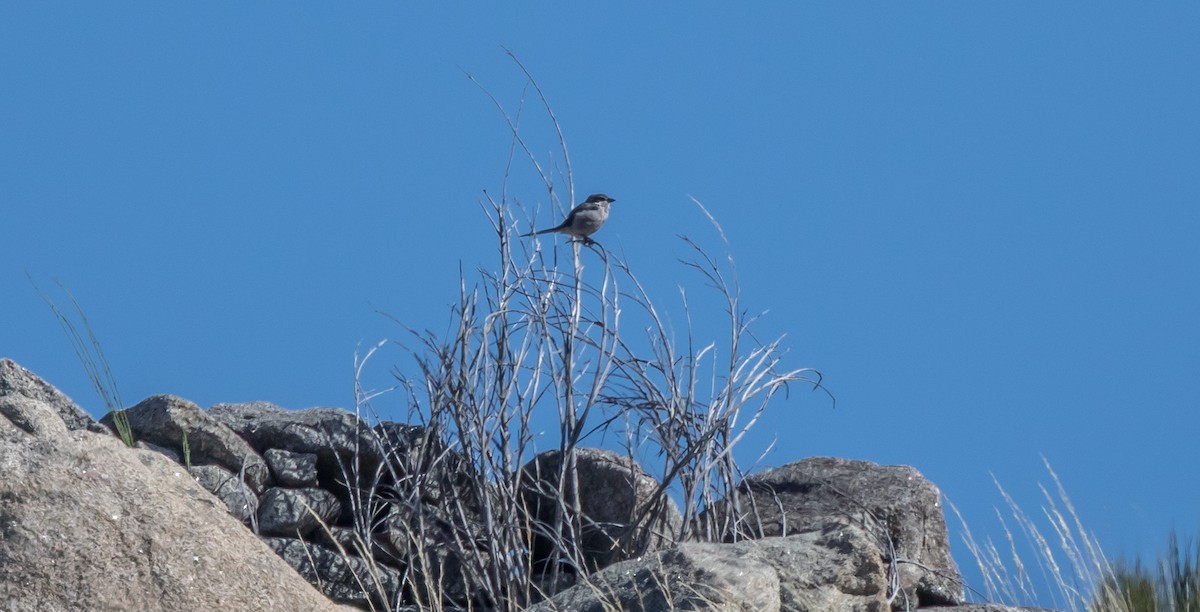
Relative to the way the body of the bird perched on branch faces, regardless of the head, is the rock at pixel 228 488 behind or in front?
behind

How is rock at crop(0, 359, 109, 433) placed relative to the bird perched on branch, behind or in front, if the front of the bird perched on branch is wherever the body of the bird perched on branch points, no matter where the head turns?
behind

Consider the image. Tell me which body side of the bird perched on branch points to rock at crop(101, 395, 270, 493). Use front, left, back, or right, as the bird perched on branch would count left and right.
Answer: back

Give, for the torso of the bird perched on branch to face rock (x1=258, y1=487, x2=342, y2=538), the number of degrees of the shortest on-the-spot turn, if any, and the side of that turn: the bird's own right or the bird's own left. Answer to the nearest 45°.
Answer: approximately 180°

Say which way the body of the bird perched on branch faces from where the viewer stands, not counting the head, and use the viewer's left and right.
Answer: facing to the right of the viewer

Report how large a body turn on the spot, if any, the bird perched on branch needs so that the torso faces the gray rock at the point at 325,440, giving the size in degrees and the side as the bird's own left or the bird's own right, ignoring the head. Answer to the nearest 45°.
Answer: approximately 135° to the bird's own left
